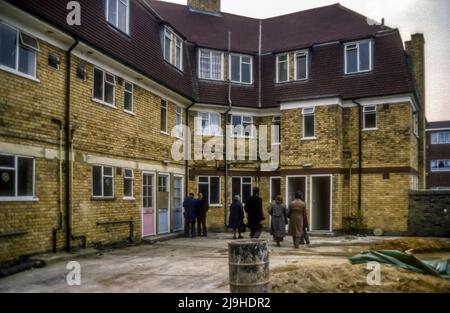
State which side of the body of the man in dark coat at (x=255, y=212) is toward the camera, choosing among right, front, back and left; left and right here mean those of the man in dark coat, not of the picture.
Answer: back

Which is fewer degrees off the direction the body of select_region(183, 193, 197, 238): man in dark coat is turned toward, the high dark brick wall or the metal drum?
the high dark brick wall

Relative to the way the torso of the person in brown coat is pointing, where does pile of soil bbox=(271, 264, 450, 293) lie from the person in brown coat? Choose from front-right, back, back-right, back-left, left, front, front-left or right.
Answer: back

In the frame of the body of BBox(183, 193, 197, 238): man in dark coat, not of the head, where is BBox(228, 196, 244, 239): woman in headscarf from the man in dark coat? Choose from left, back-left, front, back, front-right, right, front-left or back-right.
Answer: back-right

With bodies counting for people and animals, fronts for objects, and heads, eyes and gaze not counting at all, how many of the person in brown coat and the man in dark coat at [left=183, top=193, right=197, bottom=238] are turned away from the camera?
2

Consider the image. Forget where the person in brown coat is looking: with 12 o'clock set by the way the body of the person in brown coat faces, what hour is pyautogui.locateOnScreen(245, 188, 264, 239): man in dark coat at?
The man in dark coat is roughly at 11 o'clock from the person in brown coat.

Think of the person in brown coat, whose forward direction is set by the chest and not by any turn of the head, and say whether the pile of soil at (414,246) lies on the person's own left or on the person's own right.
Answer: on the person's own right

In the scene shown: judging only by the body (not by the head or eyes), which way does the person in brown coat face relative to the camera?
away from the camera

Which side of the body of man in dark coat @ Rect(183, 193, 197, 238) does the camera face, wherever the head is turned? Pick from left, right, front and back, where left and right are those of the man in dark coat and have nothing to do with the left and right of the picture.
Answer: back

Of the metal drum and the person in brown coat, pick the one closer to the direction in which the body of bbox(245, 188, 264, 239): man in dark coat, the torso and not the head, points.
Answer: the person in brown coat
